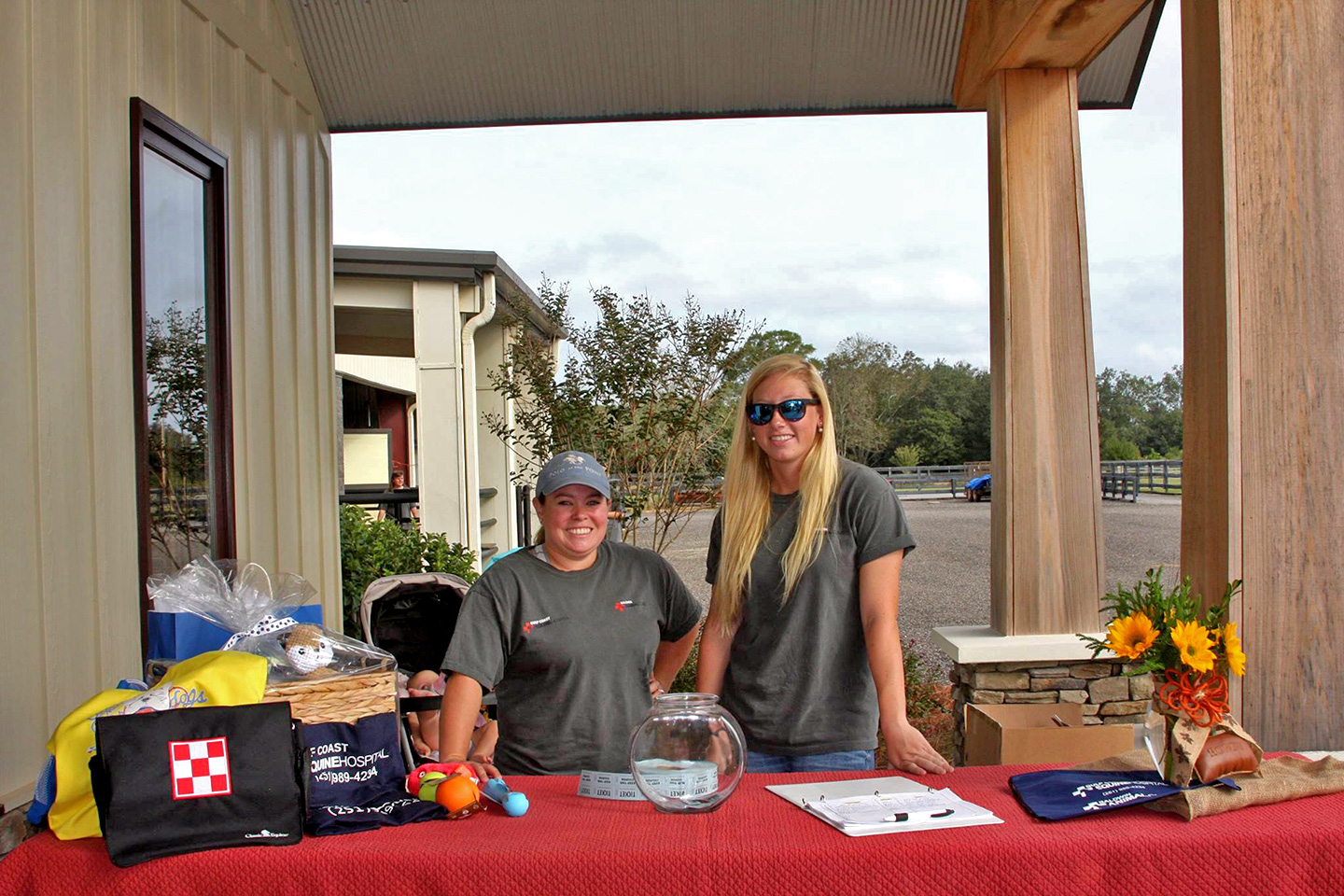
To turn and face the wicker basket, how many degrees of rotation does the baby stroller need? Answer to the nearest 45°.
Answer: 0° — it already faces it

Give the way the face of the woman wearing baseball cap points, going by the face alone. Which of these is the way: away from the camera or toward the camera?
toward the camera

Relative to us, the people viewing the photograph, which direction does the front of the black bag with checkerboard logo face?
facing the viewer

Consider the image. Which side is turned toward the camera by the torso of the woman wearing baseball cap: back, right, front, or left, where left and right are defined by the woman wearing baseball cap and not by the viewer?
front

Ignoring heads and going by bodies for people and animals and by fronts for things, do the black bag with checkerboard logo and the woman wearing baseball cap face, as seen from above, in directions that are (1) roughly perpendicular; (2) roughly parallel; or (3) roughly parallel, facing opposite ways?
roughly parallel

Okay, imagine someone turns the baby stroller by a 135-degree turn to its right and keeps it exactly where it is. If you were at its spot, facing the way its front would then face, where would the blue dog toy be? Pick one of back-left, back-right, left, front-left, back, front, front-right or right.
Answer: back-left

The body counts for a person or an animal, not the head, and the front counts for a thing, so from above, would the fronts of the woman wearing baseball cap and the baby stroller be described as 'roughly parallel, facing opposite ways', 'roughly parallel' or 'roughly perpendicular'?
roughly parallel

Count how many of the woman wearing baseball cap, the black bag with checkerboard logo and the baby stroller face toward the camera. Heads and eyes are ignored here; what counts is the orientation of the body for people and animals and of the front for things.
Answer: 3

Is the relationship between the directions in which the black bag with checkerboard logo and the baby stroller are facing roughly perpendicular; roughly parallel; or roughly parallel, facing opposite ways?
roughly parallel

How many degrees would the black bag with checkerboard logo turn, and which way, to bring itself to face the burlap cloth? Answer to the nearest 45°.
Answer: approximately 90° to its left

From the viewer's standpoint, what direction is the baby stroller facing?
toward the camera

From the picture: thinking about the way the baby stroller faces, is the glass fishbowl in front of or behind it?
in front

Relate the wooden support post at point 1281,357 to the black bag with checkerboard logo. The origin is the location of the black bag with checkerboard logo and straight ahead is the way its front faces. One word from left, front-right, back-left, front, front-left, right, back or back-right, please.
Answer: left

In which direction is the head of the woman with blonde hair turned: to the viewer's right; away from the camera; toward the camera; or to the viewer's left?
toward the camera

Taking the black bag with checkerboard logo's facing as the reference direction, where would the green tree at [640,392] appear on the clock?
The green tree is roughly at 7 o'clock from the black bag with checkerboard logo.
